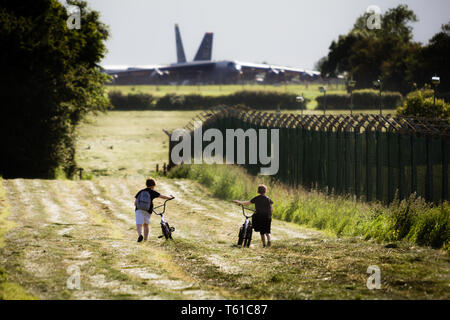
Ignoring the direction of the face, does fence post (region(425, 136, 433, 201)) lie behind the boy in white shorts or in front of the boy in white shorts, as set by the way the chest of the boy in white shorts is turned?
in front

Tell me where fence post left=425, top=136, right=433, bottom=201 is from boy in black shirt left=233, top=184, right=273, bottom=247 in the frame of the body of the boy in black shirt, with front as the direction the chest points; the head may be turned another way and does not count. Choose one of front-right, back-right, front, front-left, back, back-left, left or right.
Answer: front-right

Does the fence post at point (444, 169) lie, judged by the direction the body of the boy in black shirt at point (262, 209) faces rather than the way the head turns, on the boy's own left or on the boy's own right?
on the boy's own right

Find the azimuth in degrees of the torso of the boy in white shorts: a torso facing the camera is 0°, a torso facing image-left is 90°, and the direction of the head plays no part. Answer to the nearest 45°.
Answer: approximately 225°

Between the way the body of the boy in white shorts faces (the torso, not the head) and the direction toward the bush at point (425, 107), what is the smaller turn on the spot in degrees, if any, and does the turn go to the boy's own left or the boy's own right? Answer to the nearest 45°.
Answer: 0° — they already face it

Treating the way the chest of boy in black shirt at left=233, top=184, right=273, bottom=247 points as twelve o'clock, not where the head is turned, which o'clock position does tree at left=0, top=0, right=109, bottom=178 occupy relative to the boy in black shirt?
The tree is roughly at 11 o'clock from the boy in black shirt.

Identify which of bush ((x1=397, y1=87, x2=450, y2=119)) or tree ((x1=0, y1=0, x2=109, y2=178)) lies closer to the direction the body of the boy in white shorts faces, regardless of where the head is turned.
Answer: the bush

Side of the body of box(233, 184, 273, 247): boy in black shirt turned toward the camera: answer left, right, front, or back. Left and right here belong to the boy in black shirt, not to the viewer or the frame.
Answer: back

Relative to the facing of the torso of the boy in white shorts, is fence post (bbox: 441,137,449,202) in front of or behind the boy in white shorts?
in front

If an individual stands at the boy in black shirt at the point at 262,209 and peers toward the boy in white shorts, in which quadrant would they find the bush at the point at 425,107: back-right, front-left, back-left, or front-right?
back-right

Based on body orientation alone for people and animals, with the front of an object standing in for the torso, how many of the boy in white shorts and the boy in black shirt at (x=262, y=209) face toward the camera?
0

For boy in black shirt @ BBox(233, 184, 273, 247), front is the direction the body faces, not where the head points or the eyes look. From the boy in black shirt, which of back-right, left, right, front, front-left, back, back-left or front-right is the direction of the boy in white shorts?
left

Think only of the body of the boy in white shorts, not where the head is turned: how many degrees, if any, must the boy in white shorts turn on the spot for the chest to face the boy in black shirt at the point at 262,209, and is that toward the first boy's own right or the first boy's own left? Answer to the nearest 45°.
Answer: approximately 45° to the first boy's own right
